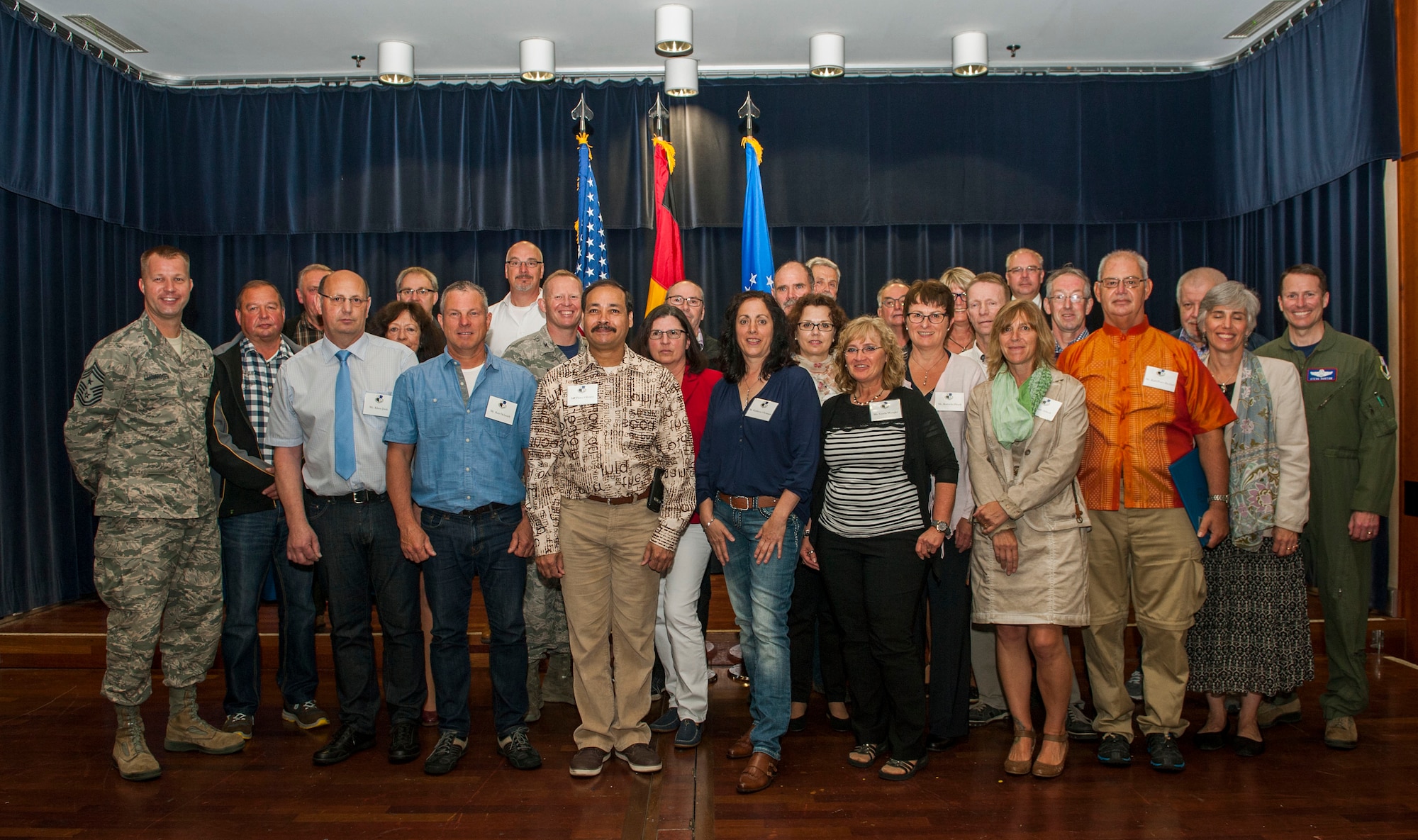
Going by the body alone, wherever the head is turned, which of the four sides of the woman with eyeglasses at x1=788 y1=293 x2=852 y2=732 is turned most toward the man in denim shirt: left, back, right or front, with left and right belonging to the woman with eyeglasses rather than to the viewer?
right

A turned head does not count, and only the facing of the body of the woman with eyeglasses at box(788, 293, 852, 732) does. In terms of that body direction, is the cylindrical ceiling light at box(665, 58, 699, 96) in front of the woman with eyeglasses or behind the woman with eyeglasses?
behind

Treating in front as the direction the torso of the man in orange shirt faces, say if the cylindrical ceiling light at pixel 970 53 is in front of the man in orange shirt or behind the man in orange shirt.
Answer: behind

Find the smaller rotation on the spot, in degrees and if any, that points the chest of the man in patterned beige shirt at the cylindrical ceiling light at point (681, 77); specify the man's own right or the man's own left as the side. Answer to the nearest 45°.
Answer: approximately 180°

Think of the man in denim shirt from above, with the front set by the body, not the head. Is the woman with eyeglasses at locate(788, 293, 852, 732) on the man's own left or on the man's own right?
on the man's own left

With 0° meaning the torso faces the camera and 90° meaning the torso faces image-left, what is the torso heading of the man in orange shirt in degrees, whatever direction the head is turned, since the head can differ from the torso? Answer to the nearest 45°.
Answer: approximately 0°

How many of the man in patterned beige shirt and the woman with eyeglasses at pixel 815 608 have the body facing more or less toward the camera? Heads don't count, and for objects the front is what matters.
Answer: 2

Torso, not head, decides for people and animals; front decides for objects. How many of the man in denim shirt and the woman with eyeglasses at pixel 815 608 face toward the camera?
2

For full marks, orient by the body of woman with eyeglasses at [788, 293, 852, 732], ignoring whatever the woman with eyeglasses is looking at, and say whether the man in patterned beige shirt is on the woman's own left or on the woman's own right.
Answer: on the woman's own right

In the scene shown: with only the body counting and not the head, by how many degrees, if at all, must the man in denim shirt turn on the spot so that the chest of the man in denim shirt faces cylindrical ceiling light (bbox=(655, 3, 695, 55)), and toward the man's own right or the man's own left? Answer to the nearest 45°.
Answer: approximately 135° to the man's own left

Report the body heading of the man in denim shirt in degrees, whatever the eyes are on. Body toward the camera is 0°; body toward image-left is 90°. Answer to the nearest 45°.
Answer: approximately 0°

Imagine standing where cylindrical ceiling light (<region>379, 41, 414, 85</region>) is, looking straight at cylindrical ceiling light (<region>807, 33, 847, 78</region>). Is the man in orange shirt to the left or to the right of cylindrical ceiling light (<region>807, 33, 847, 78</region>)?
right
